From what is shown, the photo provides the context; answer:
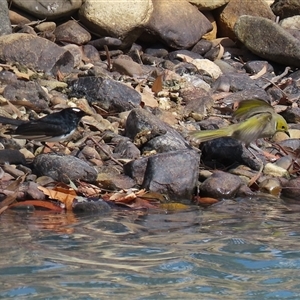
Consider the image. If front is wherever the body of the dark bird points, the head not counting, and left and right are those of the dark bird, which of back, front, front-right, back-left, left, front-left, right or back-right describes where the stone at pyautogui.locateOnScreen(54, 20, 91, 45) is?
left

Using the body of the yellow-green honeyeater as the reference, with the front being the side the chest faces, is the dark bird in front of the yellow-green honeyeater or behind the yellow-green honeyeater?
behind

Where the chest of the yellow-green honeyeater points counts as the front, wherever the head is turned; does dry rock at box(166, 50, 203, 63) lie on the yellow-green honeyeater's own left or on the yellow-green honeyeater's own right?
on the yellow-green honeyeater's own left

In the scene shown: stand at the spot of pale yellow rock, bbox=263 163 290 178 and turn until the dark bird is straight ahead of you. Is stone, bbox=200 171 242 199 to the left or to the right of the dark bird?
left

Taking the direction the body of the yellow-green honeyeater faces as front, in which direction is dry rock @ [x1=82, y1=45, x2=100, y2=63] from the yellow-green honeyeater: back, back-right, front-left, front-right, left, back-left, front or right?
back-left

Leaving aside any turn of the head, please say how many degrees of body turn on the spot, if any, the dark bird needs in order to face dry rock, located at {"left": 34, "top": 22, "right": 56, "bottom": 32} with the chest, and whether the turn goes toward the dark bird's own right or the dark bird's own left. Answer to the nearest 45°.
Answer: approximately 90° to the dark bird's own left

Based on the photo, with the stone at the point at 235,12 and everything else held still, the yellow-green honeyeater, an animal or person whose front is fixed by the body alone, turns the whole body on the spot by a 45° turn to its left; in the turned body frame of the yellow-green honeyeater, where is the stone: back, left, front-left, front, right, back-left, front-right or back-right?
front-left

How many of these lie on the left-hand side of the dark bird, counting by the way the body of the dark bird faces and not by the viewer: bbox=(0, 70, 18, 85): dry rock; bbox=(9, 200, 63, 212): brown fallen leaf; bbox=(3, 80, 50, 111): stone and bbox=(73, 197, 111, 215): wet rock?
2

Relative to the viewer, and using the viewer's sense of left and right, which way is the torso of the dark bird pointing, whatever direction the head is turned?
facing to the right of the viewer

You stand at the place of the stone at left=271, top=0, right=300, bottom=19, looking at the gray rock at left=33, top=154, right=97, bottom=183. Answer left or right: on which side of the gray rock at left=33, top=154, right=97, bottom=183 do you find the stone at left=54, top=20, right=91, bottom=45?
right

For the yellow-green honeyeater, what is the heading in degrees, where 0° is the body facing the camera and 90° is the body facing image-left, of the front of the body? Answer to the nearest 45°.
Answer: approximately 270°

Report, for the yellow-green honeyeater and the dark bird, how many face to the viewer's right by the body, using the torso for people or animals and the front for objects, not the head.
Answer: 2

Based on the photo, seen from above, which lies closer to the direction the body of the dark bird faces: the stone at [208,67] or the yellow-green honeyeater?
the yellow-green honeyeater

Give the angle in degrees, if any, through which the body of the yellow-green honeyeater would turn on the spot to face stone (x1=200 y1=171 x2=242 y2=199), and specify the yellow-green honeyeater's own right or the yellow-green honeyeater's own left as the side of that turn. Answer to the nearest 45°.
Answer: approximately 90° to the yellow-green honeyeater's own right

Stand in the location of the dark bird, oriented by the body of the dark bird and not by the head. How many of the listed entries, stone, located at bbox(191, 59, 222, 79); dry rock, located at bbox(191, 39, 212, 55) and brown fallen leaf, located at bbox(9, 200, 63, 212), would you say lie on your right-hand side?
1
